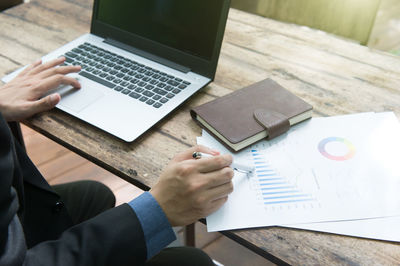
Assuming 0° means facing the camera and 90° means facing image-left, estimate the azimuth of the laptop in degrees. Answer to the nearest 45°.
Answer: approximately 45°
